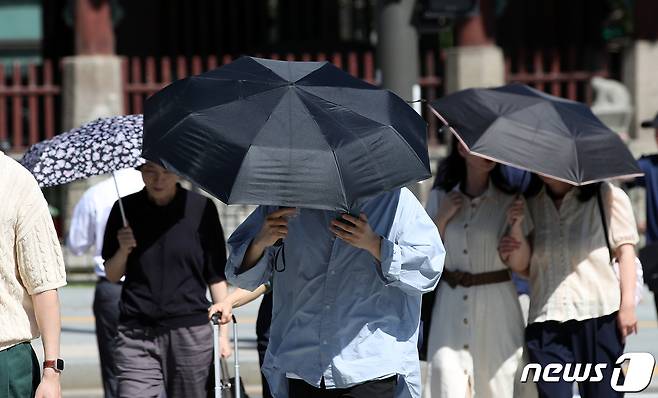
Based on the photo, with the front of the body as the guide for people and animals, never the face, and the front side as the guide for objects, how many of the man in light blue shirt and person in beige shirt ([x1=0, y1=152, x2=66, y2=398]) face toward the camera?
2

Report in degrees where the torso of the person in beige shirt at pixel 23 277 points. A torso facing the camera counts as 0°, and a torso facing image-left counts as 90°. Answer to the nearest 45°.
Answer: approximately 0°

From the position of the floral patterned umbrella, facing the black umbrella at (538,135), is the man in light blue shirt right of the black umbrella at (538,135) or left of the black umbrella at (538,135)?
right

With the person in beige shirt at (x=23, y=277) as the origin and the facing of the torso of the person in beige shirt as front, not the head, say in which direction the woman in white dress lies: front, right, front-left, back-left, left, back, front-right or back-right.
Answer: back-left

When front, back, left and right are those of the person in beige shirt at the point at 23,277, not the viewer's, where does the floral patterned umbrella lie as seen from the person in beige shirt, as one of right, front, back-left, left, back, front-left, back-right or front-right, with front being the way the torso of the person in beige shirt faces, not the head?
back

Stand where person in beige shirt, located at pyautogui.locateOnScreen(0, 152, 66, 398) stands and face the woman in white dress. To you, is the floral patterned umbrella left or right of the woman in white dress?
left

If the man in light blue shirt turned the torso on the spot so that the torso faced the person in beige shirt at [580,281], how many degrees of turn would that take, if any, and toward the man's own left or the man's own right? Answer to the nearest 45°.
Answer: approximately 135° to the man's own left

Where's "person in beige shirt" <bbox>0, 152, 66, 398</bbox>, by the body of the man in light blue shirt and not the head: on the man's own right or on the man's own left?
on the man's own right

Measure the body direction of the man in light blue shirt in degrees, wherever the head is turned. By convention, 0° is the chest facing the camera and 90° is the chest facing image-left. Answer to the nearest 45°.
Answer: approximately 0°

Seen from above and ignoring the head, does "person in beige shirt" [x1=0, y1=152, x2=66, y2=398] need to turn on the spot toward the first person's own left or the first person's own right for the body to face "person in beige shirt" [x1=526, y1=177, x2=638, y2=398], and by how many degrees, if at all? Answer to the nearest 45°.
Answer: approximately 135° to the first person's own left
